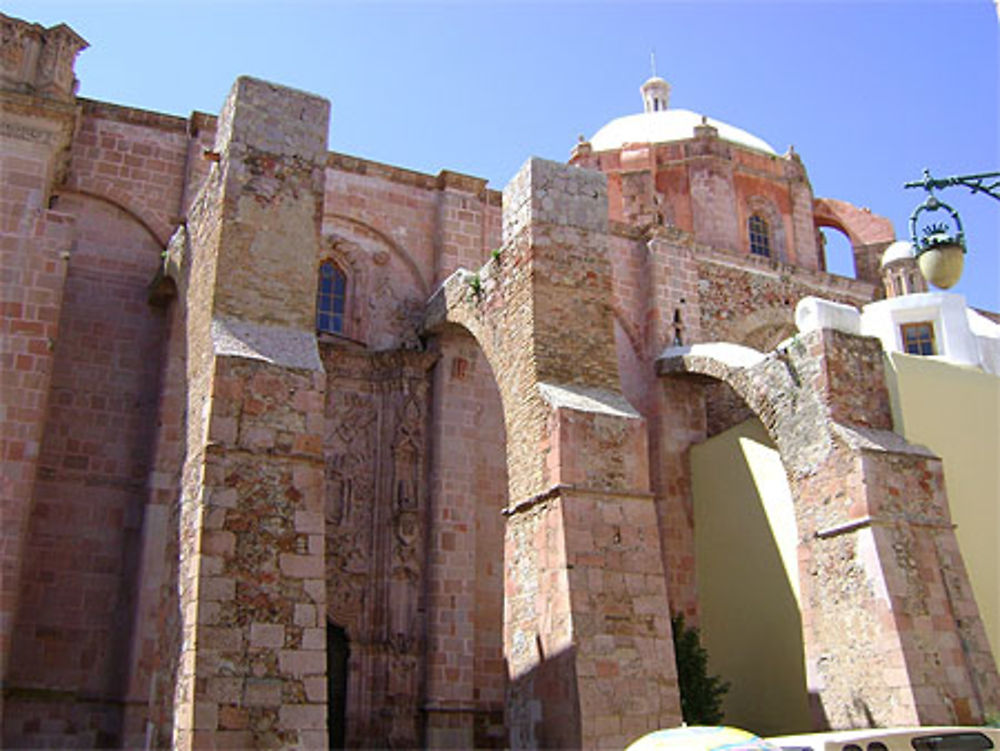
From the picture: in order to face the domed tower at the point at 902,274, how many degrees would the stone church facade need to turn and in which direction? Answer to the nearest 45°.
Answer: approximately 90° to its left

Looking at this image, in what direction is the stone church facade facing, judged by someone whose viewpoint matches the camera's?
facing the viewer and to the right of the viewer
